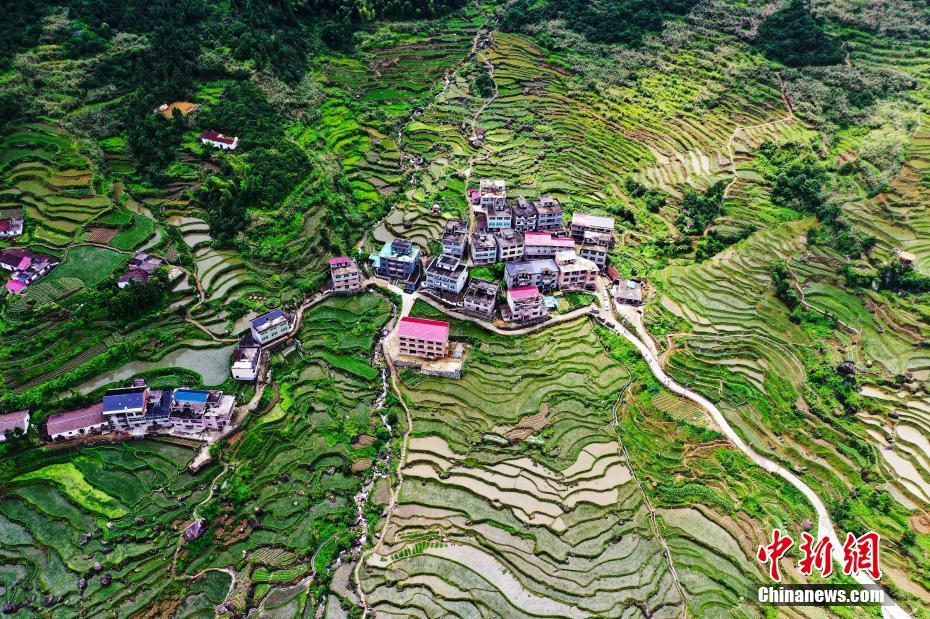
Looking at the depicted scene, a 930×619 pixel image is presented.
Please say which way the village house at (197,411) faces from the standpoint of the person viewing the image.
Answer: facing the viewer

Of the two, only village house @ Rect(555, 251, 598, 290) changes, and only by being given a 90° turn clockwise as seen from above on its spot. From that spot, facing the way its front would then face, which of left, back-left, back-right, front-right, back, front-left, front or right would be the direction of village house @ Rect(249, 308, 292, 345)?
front-left

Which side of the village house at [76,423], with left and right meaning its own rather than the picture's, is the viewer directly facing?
front

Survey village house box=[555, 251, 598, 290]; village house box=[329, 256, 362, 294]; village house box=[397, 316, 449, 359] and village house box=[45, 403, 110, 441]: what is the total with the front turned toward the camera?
4

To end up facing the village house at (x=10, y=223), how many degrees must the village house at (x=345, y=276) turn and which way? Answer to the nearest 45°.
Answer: approximately 90° to its right

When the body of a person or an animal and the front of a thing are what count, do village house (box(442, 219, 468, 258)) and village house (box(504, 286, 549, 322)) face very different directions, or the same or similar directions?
same or similar directions

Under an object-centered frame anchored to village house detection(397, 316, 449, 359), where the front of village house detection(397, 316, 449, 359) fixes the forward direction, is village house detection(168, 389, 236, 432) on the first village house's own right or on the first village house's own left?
on the first village house's own right

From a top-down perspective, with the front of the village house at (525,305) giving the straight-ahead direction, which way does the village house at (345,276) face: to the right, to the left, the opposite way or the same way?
the same way

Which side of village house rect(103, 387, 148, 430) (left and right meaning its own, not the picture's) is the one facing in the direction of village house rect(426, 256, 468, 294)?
left

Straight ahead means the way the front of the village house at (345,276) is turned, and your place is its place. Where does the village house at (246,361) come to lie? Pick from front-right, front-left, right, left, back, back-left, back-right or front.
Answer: front-right

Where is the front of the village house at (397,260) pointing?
toward the camera

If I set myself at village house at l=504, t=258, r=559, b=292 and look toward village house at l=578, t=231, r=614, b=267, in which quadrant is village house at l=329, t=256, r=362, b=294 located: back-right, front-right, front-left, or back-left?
back-left

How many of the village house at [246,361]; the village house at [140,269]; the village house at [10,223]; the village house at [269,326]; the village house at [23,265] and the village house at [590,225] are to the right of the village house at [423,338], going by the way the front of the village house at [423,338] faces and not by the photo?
5

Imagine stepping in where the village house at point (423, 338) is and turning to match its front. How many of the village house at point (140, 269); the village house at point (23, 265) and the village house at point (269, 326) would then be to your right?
3

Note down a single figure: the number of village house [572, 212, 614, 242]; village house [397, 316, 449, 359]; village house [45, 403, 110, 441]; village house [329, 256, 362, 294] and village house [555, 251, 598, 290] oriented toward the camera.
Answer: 5
